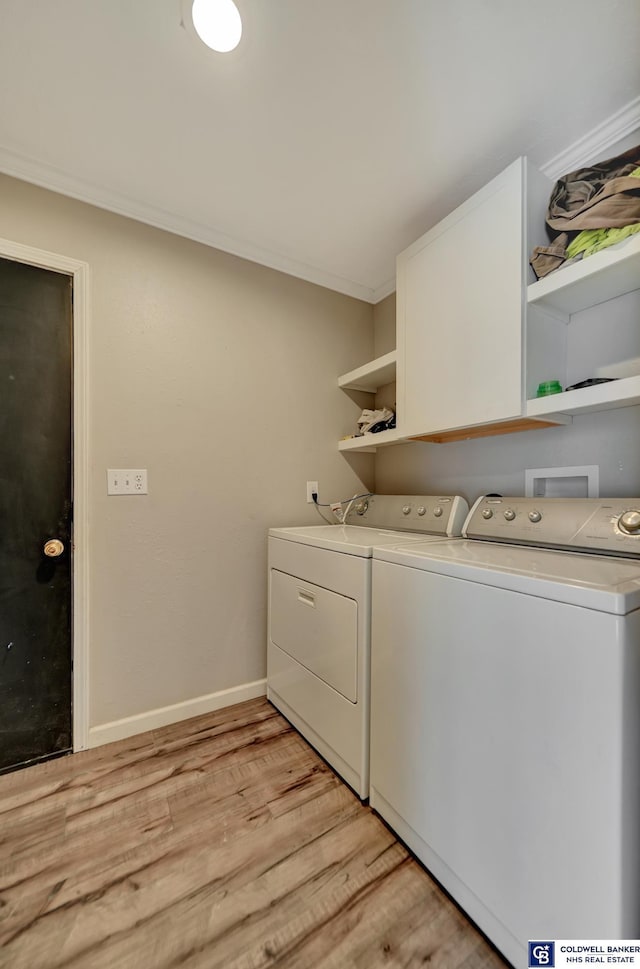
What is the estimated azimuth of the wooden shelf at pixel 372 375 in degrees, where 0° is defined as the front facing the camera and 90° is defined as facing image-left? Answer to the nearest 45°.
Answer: approximately 45°

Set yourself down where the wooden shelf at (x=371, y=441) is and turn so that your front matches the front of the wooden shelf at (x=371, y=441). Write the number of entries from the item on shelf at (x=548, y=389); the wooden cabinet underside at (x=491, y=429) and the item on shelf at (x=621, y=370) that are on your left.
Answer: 3

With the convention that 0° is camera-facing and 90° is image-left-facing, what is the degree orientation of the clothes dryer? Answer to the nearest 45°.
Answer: approximately 45°

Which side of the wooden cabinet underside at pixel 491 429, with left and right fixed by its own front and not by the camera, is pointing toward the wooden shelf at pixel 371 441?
right

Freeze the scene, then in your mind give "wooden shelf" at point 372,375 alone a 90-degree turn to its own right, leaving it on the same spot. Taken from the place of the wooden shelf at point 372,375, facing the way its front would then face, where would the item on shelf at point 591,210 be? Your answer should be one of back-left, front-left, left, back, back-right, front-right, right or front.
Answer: back

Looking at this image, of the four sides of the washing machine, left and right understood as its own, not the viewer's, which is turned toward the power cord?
right

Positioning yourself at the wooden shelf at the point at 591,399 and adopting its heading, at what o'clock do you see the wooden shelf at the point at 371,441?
the wooden shelf at the point at 371,441 is roughly at 2 o'clock from the wooden shelf at the point at 591,399.

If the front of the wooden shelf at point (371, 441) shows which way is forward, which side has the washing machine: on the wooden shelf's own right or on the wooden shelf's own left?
on the wooden shelf's own left

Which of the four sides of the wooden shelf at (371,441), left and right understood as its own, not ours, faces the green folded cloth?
left
